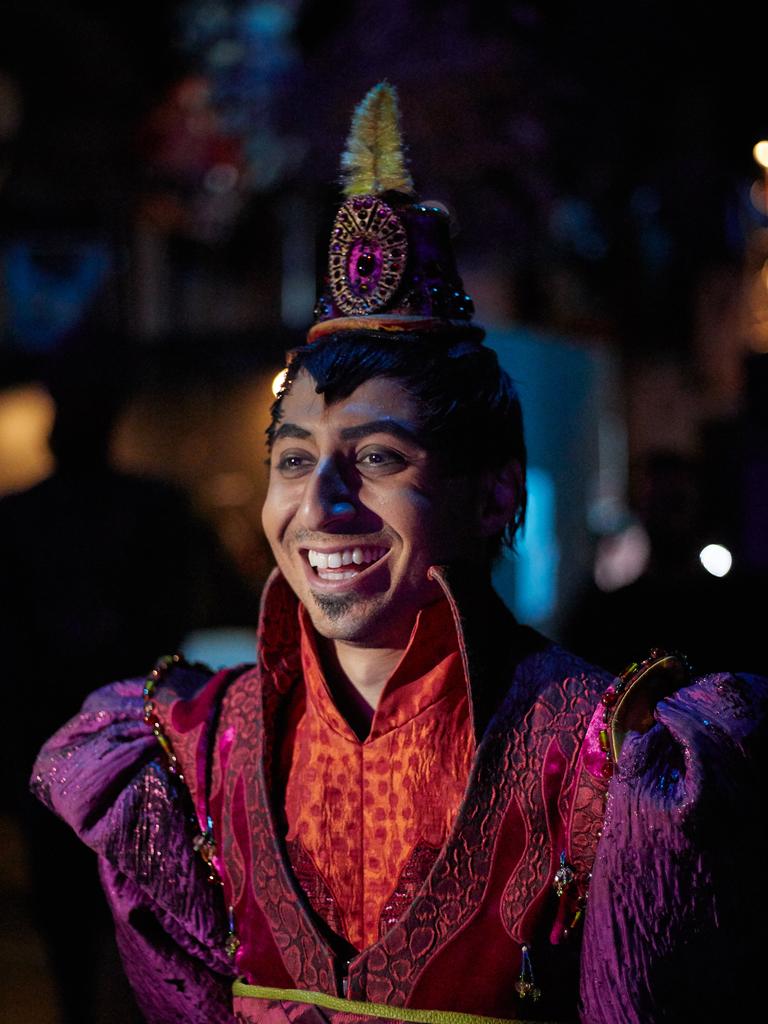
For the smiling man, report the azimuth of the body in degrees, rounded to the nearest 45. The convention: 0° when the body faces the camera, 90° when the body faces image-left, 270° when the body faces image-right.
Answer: approximately 45°
